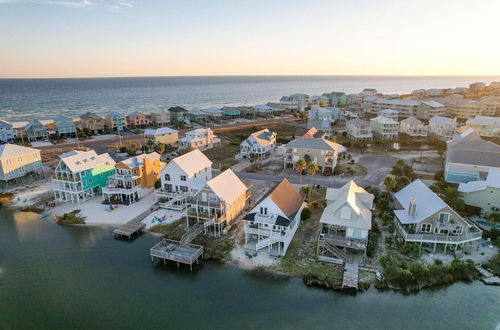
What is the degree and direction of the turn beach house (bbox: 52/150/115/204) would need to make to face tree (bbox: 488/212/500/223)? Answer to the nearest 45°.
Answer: approximately 90° to its left

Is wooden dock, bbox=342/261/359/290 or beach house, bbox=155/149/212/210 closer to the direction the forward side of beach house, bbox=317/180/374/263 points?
the wooden dock

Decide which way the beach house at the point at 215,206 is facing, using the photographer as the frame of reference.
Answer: facing the viewer and to the left of the viewer

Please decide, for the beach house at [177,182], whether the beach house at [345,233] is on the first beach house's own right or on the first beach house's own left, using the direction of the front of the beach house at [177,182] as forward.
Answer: on the first beach house's own left

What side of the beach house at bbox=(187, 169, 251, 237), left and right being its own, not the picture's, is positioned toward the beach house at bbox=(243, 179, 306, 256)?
left

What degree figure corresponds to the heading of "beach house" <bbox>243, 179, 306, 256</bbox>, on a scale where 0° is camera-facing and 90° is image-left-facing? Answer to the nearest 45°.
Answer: approximately 45°

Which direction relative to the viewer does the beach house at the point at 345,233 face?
toward the camera

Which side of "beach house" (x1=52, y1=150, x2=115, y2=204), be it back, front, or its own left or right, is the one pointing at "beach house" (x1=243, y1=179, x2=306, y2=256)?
left

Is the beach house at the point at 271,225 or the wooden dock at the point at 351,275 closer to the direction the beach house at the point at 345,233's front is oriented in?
the wooden dock

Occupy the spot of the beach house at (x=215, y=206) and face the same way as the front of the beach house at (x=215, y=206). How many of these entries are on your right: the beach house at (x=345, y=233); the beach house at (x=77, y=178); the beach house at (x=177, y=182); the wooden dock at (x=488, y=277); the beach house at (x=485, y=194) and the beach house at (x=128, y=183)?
3

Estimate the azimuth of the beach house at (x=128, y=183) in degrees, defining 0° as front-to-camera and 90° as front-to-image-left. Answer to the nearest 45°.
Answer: approximately 45°

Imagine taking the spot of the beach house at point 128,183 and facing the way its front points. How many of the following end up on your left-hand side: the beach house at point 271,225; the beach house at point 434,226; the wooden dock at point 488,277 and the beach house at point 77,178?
3

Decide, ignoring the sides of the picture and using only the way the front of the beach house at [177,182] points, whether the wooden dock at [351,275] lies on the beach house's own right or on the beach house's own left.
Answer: on the beach house's own left

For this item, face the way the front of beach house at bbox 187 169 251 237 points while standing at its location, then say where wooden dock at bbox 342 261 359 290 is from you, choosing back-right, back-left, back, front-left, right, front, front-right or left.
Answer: left

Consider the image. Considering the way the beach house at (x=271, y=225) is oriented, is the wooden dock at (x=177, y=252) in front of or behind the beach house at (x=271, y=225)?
in front

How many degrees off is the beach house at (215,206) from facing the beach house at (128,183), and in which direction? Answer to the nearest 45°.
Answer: approximately 90° to its right

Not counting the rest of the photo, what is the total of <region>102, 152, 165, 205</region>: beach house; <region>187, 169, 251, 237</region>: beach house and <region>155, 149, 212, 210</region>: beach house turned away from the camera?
0

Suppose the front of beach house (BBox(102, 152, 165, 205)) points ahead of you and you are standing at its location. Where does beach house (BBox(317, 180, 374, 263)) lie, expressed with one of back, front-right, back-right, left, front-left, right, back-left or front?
left

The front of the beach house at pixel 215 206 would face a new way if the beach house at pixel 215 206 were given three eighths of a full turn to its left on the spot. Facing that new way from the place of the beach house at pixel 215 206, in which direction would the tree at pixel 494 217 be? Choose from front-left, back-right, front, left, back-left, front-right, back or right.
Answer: front
